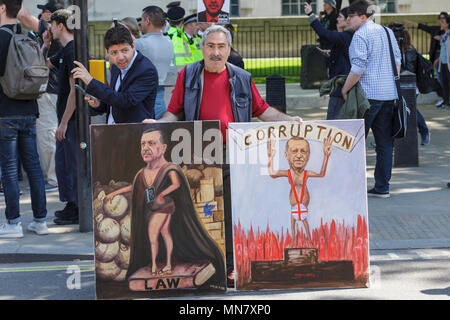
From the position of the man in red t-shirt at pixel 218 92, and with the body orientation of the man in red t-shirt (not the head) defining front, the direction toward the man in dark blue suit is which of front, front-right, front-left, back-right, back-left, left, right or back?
back-right

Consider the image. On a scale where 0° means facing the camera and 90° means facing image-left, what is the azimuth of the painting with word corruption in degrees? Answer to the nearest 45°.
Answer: approximately 0°

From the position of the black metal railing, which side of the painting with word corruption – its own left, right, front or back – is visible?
back

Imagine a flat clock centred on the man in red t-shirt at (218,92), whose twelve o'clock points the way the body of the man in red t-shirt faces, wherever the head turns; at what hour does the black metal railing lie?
The black metal railing is roughly at 6 o'clock from the man in red t-shirt.

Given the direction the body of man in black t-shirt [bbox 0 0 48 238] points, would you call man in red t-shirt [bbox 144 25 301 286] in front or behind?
behind

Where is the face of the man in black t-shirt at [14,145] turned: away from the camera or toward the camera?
away from the camera

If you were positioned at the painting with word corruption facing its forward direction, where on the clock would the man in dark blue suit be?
The man in dark blue suit is roughly at 4 o'clock from the painting with word corruption.

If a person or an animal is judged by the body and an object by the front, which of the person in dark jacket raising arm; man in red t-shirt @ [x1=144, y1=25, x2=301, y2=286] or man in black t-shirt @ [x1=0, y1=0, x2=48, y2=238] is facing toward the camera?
the man in red t-shirt
